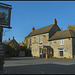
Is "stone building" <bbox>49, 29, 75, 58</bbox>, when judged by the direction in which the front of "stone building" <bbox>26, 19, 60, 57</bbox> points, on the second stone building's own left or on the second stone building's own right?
on the second stone building's own left

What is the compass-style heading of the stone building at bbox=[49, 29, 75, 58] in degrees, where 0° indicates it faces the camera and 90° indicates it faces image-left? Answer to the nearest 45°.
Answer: approximately 45°

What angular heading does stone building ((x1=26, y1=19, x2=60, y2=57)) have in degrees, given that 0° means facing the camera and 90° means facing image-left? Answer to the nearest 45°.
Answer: approximately 45°

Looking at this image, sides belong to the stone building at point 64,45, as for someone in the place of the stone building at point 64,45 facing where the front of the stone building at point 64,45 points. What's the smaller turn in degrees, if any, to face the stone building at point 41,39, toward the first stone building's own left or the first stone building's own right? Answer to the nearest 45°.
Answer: approximately 90° to the first stone building's own right
